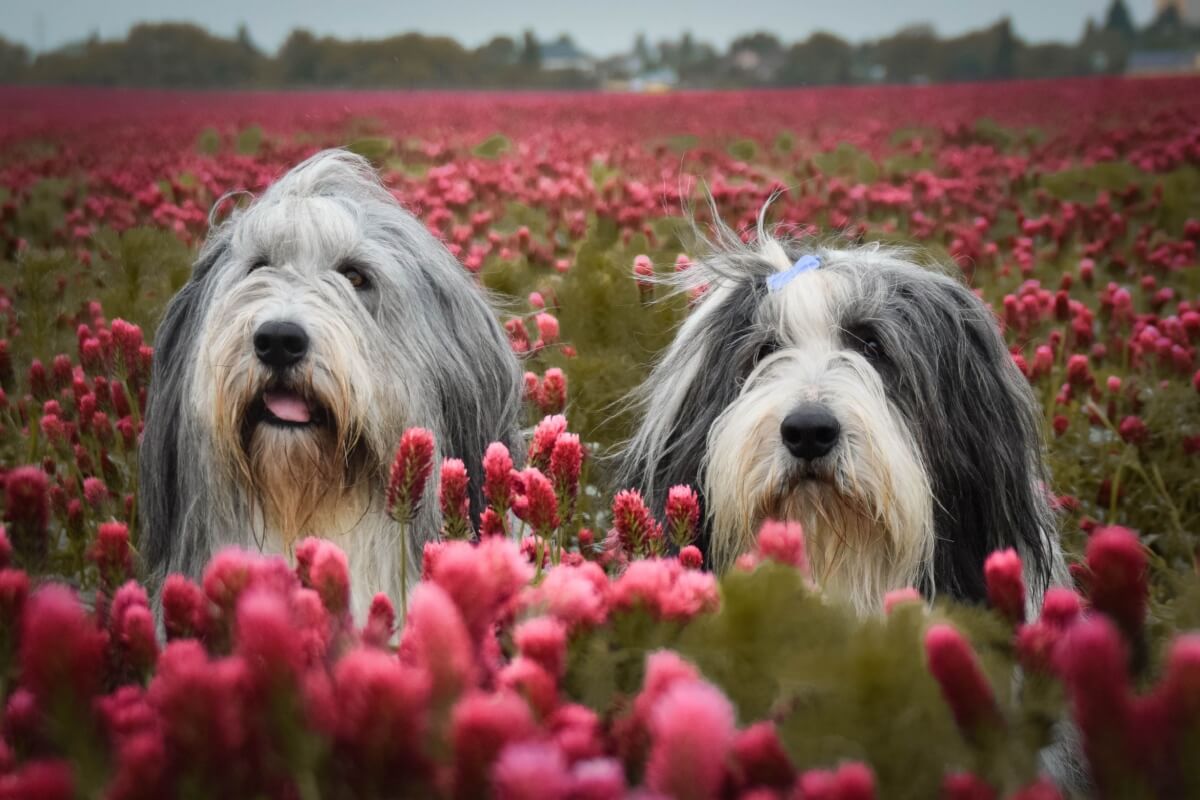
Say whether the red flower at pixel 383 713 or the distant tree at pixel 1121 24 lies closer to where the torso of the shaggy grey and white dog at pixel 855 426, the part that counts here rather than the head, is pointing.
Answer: the red flower

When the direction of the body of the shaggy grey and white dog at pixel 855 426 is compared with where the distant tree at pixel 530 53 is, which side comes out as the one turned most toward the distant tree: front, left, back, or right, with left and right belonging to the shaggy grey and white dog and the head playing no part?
back

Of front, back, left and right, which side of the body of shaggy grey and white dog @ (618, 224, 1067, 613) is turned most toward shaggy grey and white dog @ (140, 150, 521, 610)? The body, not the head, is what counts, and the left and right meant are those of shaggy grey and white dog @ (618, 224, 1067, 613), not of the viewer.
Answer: right

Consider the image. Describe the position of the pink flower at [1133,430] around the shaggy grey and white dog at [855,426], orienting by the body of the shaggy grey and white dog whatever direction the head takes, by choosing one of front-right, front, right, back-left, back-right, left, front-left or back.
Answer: back-left

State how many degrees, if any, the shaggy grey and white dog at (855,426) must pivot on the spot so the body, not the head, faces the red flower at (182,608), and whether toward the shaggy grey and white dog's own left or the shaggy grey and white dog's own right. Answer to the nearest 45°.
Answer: approximately 45° to the shaggy grey and white dog's own right

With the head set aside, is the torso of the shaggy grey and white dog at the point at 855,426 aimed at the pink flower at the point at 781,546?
yes

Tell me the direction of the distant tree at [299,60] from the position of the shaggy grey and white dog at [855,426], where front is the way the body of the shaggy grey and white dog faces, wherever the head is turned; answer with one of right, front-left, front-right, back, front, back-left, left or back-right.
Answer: back-right

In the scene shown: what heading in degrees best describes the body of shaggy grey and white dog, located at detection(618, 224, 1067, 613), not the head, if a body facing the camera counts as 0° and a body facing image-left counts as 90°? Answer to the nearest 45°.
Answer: approximately 0°

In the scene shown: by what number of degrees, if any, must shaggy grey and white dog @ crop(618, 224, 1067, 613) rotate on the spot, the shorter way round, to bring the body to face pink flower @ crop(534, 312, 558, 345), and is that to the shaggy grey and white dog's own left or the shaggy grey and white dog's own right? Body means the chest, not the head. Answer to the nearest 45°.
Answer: approximately 135° to the shaggy grey and white dog's own right

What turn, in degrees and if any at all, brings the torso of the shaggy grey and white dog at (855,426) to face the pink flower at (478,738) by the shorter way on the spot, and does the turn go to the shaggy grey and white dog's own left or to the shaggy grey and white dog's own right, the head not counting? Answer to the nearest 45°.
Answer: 0° — it already faces it

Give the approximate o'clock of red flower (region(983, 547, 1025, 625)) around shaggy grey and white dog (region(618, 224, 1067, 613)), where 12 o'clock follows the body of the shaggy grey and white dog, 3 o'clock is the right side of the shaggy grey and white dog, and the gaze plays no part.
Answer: The red flower is roughly at 12 o'clock from the shaggy grey and white dog.

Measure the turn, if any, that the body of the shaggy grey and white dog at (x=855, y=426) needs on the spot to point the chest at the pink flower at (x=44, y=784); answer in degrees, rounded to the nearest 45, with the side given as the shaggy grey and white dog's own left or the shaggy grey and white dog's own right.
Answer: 0° — it already faces it

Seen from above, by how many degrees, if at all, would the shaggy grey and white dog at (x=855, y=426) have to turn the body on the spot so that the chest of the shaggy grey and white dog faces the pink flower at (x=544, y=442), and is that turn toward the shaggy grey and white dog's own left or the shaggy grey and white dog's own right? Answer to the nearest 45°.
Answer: approximately 45° to the shaggy grey and white dog's own right

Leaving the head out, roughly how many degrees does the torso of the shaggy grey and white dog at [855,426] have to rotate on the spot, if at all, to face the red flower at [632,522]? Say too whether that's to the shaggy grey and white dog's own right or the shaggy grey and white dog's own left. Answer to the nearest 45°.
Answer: approximately 45° to the shaggy grey and white dog's own right
